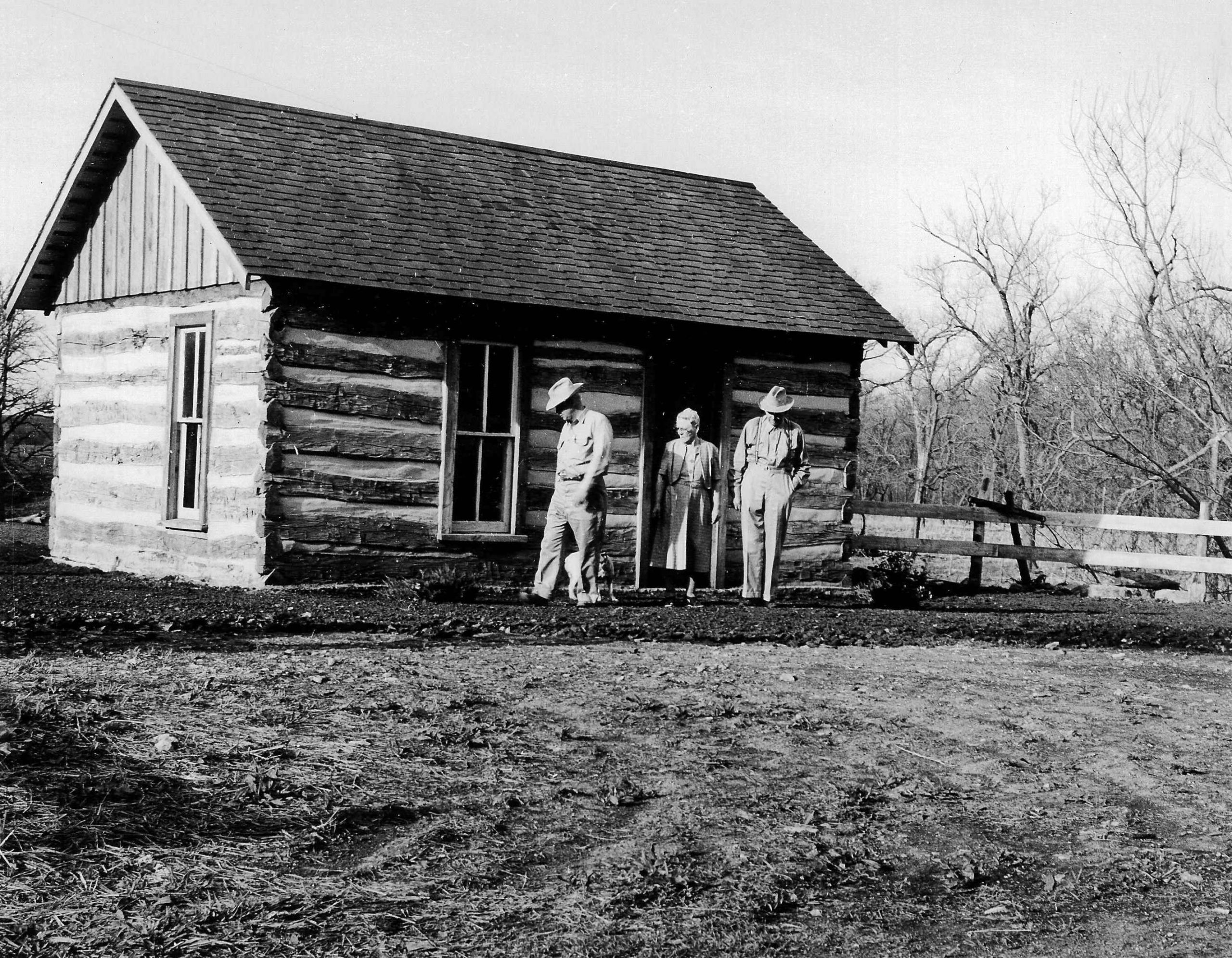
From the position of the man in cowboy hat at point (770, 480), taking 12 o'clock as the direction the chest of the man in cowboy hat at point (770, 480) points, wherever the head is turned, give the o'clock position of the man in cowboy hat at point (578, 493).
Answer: the man in cowboy hat at point (578, 493) is roughly at 2 o'clock from the man in cowboy hat at point (770, 480).

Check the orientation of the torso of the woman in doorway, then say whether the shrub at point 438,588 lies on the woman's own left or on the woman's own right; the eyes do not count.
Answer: on the woman's own right

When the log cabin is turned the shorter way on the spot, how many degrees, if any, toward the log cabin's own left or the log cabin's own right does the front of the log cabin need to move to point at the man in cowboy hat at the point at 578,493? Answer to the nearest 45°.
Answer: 0° — it already faces them

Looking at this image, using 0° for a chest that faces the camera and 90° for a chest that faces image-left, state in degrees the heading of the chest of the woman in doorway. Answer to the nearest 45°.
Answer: approximately 0°

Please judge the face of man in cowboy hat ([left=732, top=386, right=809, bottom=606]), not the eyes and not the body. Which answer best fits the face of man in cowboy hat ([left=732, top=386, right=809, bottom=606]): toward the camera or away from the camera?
toward the camera

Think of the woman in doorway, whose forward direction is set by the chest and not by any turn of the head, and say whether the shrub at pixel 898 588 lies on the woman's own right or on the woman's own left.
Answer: on the woman's own left

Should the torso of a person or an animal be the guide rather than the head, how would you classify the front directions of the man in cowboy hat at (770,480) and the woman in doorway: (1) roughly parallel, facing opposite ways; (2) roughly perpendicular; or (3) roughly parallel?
roughly parallel

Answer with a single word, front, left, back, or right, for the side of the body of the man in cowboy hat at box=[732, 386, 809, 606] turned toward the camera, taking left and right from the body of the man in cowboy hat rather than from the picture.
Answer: front

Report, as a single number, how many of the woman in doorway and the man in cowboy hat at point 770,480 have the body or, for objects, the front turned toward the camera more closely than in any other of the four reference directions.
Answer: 2

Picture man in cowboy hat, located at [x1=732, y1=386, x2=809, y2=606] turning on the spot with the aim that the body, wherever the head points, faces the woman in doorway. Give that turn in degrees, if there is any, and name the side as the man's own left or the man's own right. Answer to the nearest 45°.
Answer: approximately 90° to the man's own right

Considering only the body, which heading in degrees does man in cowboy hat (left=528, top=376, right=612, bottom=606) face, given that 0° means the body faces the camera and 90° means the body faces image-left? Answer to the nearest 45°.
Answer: approximately 45°

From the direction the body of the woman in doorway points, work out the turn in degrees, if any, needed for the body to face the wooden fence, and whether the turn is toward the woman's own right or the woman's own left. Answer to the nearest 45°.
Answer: approximately 135° to the woman's own left

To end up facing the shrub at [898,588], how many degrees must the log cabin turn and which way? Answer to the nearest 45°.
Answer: approximately 45° to its left

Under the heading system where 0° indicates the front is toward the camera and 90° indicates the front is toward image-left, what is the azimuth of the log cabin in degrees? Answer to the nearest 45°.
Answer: approximately 315°

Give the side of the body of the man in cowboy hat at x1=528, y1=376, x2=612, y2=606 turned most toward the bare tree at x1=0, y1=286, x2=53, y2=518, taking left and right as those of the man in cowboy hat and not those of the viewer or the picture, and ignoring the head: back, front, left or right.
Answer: right
